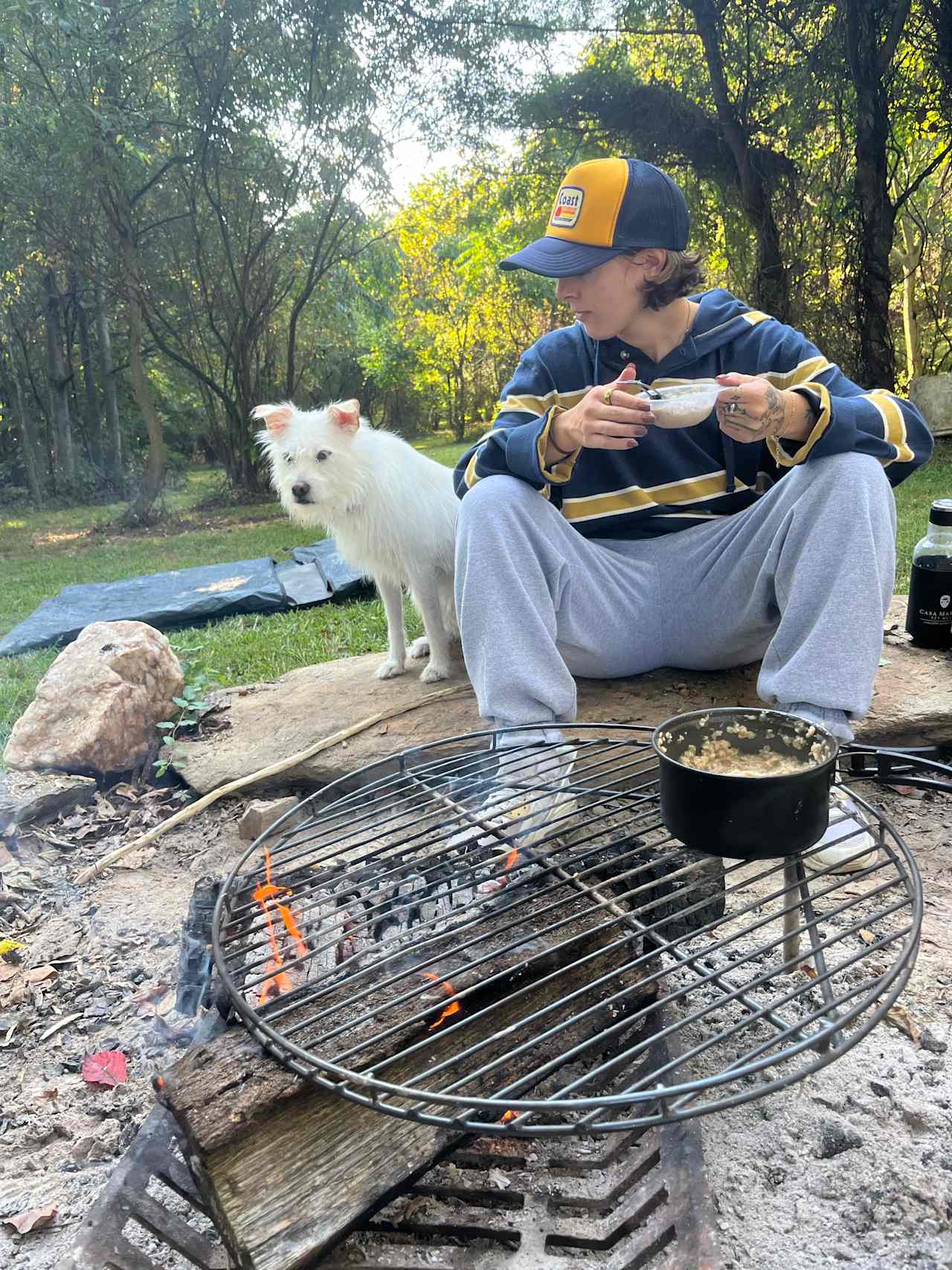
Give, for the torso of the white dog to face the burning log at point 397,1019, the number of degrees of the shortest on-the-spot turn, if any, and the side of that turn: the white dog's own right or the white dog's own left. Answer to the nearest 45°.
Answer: approximately 45° to the white dog's own left

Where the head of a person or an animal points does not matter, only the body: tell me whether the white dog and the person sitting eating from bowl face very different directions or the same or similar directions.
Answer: same or similar directions

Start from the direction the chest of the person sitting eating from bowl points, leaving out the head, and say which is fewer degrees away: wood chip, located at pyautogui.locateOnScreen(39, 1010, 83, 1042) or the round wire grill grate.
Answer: the round wire grill grate

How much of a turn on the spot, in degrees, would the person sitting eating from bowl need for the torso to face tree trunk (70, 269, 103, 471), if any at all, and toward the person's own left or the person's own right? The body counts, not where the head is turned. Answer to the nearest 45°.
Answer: approximately 135° to the person's own right

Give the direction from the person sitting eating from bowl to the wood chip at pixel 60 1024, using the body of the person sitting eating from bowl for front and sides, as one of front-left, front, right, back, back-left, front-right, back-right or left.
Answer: front-right

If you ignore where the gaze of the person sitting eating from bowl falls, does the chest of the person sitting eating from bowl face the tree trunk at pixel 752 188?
no

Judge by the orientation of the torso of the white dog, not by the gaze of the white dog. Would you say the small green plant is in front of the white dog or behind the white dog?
in front

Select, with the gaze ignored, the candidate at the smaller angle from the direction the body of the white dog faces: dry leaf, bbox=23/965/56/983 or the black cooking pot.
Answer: the dry leaf

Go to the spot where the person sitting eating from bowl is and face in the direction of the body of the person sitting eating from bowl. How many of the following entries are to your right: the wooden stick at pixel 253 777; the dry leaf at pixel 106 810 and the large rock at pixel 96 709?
3

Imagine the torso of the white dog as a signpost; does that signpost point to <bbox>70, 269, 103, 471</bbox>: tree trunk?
no

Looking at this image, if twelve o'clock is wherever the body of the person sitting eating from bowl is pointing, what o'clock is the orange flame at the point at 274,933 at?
The orange flame is roughly at 1 o'clock from the person sitting eating from bowl.

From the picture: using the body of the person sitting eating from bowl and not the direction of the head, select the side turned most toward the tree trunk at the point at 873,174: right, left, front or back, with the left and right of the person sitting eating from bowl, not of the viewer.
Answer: back

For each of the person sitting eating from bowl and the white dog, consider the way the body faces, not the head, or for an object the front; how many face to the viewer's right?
0

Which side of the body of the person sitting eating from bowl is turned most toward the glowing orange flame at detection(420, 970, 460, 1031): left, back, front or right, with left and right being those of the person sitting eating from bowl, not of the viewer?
front

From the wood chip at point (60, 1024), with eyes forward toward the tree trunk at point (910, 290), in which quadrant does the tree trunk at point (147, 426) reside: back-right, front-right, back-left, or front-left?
front-left

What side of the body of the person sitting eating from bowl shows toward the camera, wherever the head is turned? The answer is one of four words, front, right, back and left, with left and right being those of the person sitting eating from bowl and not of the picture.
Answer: front

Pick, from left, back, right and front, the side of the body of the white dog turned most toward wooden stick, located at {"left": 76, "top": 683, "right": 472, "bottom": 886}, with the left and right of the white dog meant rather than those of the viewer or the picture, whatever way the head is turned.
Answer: front
